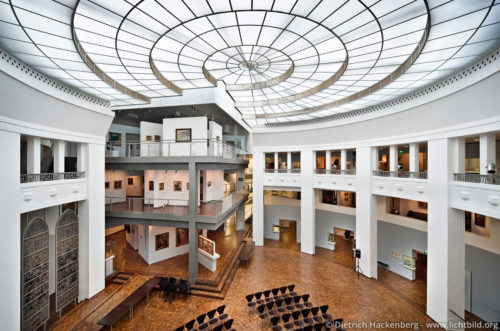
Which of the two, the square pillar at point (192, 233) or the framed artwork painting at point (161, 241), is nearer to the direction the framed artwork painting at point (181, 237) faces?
the square pillar

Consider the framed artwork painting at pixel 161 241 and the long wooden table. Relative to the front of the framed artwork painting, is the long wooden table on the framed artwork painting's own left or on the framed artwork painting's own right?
on the framed artwork painting's own right

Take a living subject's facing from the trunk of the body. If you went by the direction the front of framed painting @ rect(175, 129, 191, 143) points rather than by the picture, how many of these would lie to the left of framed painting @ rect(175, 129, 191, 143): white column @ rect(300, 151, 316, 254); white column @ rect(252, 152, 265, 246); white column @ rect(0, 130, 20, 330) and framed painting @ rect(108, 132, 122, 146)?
2

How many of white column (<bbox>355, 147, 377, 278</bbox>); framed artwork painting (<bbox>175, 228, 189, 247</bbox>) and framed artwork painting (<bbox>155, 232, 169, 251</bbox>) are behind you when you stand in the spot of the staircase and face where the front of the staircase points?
2

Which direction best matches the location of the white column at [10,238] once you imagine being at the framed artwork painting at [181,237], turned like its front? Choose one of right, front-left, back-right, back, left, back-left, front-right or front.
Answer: right

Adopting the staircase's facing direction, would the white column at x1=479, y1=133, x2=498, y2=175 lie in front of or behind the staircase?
in front

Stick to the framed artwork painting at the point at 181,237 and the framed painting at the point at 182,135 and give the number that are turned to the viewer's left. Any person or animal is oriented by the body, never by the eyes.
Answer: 0

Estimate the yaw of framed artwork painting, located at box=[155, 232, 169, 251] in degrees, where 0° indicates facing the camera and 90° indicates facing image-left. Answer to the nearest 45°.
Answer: approximately 315°
